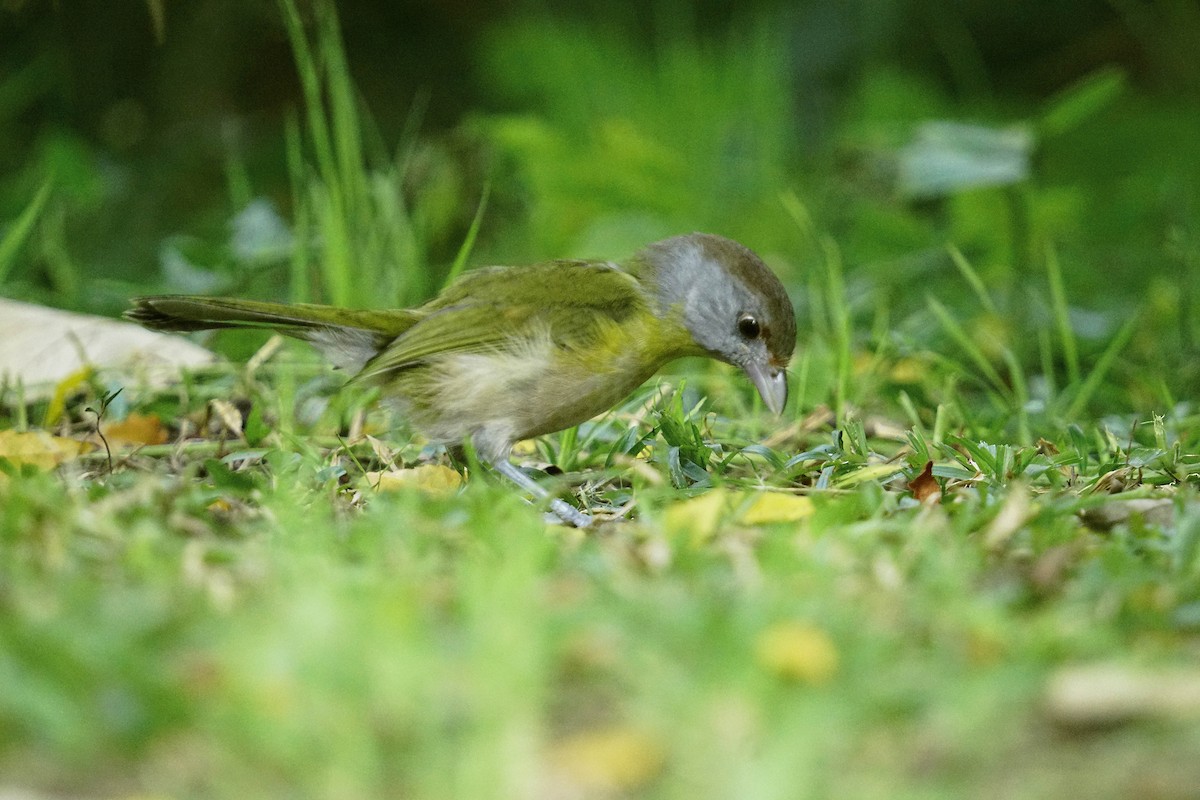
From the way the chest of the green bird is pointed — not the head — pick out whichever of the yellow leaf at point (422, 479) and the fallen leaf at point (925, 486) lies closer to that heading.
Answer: the fallen leaf

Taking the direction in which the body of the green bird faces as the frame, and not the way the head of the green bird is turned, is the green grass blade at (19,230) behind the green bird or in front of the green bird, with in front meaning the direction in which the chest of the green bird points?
behind

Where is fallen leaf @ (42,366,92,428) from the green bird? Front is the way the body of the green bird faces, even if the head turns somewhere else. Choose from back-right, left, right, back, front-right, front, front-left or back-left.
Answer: back

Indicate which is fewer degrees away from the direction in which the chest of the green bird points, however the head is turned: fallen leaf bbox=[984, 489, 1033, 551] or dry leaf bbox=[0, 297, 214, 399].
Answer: the fallen leaf

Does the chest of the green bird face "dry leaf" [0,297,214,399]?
no

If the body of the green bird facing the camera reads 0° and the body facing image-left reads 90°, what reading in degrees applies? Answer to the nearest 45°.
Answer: approximately 270°

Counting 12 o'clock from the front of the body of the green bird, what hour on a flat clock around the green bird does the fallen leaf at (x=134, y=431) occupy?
The fallen leaf is roughly at 6 o'clock from the green bird.

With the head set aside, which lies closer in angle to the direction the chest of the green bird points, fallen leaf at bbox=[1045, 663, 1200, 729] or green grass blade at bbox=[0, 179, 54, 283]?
the fallen leaf

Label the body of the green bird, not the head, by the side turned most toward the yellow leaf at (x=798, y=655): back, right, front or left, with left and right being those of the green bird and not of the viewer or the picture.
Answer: right

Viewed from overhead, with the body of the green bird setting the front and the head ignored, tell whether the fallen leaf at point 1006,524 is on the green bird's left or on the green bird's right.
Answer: on the green bird's right

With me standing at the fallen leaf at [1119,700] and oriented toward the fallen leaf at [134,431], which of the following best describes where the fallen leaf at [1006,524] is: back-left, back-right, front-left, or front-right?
front-right

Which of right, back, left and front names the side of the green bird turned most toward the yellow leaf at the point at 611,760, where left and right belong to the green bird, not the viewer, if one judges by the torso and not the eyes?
right
